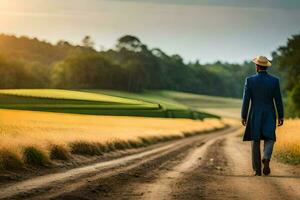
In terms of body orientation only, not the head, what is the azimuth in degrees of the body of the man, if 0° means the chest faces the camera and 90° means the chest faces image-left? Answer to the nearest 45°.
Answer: approximately 180°

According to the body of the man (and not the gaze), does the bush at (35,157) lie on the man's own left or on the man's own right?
on the man's own left

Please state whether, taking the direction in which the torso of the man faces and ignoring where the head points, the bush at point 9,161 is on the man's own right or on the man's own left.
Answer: on the man's own left

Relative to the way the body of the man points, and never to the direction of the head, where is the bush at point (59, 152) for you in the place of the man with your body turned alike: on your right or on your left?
on your left
